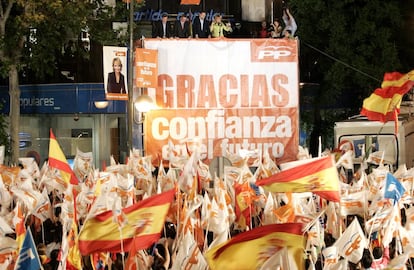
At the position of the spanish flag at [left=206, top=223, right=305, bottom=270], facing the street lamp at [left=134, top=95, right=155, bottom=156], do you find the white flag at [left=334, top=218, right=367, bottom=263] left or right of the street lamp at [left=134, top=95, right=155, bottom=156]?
right

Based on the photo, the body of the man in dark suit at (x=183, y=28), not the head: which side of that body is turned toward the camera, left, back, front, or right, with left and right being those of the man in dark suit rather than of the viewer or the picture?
front

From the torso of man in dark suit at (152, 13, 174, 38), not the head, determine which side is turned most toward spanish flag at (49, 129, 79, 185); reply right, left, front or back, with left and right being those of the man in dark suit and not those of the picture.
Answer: front

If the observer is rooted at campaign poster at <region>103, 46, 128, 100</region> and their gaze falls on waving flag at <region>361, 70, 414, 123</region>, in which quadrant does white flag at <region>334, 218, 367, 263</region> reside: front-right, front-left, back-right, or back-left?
front-right

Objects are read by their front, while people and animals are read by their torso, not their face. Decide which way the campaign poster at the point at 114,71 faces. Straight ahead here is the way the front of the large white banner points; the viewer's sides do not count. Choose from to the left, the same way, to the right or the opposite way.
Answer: the same way

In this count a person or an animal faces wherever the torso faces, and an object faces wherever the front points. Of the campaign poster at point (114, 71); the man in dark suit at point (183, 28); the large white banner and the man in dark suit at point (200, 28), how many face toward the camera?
4

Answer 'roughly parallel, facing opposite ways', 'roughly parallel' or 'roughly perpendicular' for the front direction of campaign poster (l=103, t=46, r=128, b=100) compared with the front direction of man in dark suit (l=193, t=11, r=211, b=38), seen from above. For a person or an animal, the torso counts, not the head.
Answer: roughly parallel

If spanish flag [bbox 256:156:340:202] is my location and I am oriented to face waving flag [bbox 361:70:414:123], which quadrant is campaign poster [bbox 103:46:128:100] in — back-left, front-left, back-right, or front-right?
front-left

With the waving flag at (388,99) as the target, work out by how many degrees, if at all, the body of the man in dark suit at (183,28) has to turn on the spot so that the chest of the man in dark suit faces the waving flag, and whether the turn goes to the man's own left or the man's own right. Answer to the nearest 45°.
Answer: approximately 45° to the man's own left

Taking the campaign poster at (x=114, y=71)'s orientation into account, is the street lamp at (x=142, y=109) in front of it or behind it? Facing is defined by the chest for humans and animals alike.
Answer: in front

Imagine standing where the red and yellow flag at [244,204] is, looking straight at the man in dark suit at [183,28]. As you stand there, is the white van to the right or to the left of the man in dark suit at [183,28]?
right

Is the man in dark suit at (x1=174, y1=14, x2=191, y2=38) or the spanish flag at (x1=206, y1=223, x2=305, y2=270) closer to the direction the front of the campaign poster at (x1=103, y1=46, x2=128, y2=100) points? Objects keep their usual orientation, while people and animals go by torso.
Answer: the spanish flag

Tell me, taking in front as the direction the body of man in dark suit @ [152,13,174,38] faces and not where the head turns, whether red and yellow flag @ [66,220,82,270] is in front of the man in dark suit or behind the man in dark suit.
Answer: in front

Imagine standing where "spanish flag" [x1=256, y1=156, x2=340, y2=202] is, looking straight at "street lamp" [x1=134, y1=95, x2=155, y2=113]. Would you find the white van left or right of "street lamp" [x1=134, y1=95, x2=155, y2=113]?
right

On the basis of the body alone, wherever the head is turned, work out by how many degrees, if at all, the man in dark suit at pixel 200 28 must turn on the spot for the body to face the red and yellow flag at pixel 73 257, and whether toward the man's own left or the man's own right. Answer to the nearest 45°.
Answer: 0° — they already face it

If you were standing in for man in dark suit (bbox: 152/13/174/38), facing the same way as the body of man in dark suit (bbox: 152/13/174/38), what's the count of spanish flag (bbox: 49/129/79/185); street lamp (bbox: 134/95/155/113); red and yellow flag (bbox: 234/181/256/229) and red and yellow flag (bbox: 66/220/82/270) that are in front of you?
4

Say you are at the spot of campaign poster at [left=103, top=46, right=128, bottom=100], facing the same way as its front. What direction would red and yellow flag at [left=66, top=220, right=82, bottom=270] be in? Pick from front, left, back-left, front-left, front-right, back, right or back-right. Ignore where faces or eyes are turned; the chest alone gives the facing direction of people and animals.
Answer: front

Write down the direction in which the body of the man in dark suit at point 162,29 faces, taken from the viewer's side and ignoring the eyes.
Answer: toward the camera
